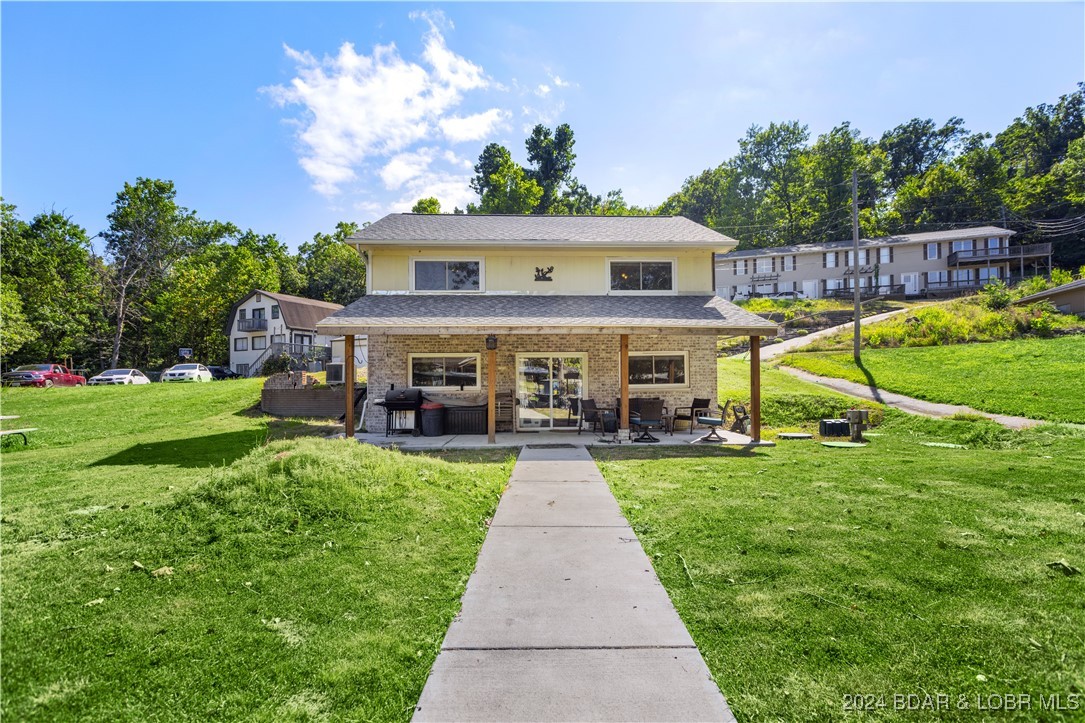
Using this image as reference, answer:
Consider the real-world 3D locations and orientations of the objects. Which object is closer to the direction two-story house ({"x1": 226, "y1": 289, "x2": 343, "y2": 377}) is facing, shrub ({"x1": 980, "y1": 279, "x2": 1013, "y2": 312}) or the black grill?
the black grill

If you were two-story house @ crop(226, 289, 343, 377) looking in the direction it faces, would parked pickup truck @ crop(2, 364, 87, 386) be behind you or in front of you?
in front

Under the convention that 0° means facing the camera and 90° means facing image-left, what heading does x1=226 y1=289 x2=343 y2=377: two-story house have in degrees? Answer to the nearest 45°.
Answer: approximately 45°

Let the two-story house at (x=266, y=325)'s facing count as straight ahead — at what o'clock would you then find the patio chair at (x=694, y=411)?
The patio chair is roughly at 10 o'clock from the two-story house.

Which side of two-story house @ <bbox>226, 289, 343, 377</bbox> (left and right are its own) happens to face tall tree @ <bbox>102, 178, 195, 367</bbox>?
right

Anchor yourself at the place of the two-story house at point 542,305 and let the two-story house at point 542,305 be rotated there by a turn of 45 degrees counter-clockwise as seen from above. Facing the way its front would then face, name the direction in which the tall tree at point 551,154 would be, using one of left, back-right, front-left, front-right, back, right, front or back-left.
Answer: back-left

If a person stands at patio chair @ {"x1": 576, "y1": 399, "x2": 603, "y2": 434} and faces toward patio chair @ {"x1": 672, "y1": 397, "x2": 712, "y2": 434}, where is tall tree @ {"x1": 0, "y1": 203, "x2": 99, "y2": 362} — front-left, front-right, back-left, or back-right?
back-left
